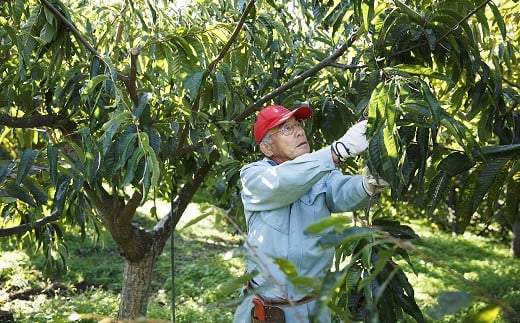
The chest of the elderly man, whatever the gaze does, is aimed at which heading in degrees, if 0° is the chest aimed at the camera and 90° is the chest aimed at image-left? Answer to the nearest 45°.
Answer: approximately 315°
